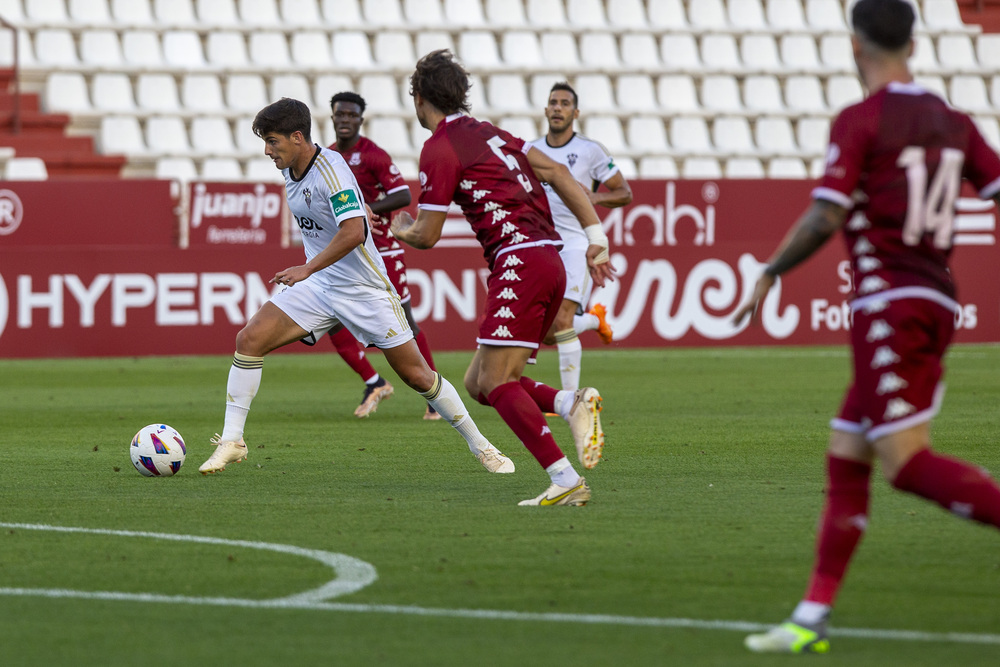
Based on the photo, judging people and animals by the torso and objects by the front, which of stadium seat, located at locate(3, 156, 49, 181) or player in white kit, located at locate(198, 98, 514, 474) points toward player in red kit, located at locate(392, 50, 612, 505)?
the stadium seat

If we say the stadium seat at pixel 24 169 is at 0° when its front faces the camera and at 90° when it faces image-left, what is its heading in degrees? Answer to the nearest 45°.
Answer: approximately 0°

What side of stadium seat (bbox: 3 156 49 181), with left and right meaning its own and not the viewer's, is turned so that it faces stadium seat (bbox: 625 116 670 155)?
left

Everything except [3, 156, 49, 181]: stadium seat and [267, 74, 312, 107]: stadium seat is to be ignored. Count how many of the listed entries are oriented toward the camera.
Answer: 2

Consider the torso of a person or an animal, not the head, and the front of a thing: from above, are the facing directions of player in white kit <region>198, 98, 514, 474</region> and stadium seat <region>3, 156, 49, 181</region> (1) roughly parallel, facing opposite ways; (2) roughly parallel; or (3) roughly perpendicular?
roughly perpendicular

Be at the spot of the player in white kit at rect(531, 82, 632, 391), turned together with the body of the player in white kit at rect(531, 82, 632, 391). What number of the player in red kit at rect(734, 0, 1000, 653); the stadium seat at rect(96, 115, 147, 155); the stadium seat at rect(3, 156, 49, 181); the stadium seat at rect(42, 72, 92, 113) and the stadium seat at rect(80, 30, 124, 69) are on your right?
4

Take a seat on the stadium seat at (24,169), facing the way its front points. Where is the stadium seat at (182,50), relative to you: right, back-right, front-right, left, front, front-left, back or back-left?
back-left

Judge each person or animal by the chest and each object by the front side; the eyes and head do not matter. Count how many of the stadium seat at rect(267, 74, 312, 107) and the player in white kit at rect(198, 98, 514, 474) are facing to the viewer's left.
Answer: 1

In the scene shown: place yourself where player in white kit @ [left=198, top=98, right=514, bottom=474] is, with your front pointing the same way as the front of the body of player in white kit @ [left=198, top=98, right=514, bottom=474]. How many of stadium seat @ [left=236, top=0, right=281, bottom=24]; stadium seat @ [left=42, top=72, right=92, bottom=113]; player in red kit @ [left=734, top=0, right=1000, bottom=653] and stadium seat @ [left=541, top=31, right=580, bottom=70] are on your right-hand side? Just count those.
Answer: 3

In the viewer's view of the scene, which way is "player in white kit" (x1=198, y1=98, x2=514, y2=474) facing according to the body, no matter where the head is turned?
to the viewer's left
